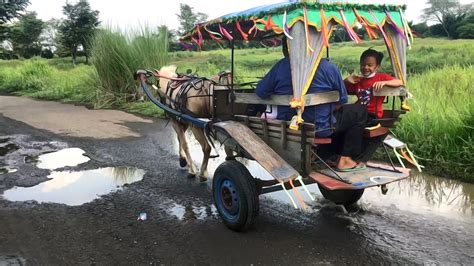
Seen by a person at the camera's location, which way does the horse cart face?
facing away from the viewer and to the left of the viewer

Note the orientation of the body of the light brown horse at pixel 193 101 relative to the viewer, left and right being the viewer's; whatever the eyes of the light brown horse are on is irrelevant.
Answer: facing away from the viewer and to the left of the viewer

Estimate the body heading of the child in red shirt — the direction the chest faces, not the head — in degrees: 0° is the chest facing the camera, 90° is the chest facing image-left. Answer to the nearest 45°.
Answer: approximately 45°
